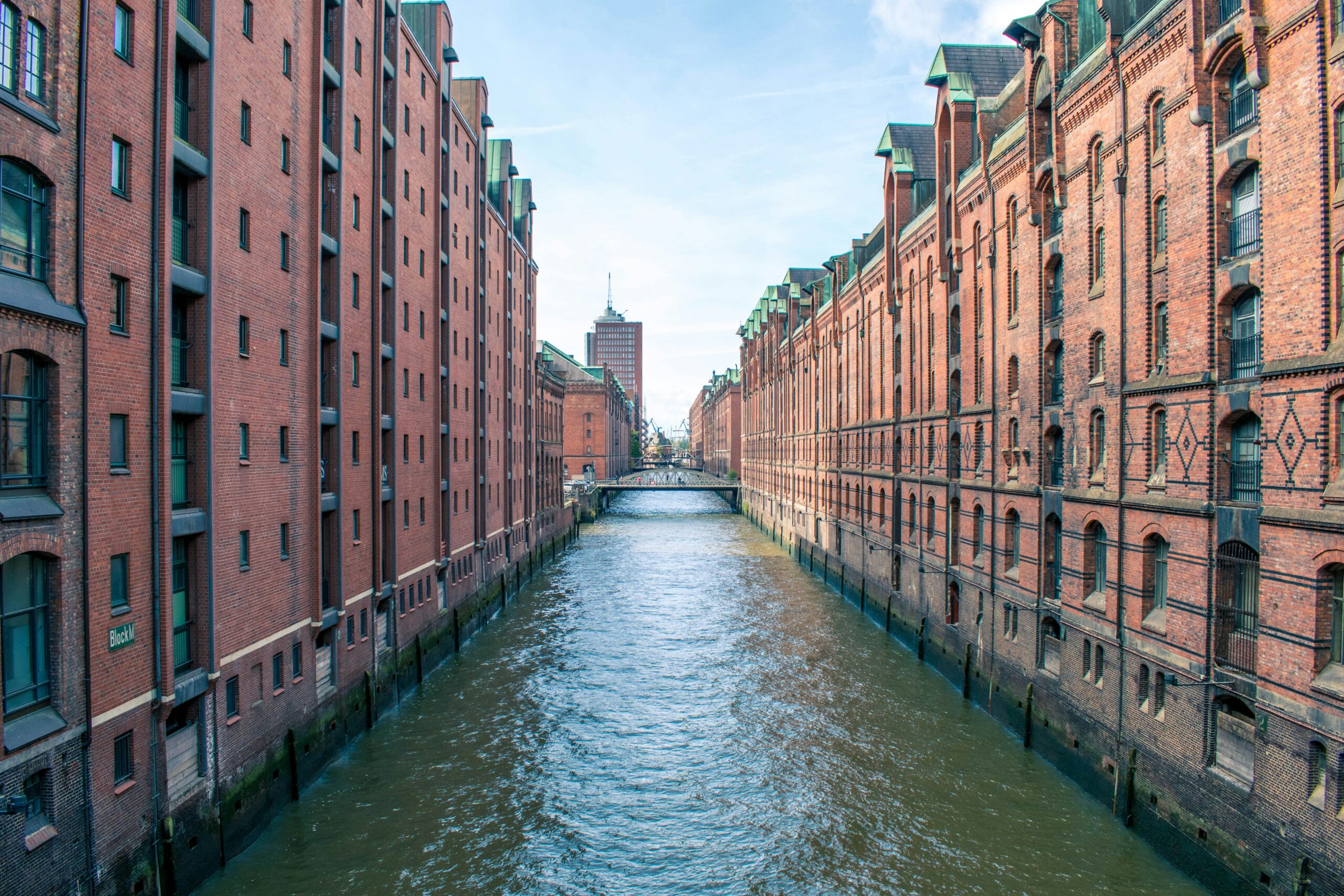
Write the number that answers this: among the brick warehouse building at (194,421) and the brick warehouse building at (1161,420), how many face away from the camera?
0

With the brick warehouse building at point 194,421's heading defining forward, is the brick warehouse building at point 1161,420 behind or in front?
in front

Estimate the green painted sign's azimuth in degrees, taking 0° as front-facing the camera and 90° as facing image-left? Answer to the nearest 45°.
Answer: approximately 315°

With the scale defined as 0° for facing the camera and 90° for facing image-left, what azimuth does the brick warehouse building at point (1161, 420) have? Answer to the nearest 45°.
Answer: approximately 45°

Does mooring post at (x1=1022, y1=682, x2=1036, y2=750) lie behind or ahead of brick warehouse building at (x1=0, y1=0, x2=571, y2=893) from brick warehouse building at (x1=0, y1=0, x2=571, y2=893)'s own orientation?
ahead

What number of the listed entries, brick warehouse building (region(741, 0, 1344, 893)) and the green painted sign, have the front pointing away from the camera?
0

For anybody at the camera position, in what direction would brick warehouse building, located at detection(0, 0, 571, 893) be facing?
facing the viewer and to the right of the viewer

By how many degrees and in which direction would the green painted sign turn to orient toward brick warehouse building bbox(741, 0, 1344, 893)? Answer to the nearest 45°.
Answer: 0° — it already faces it
